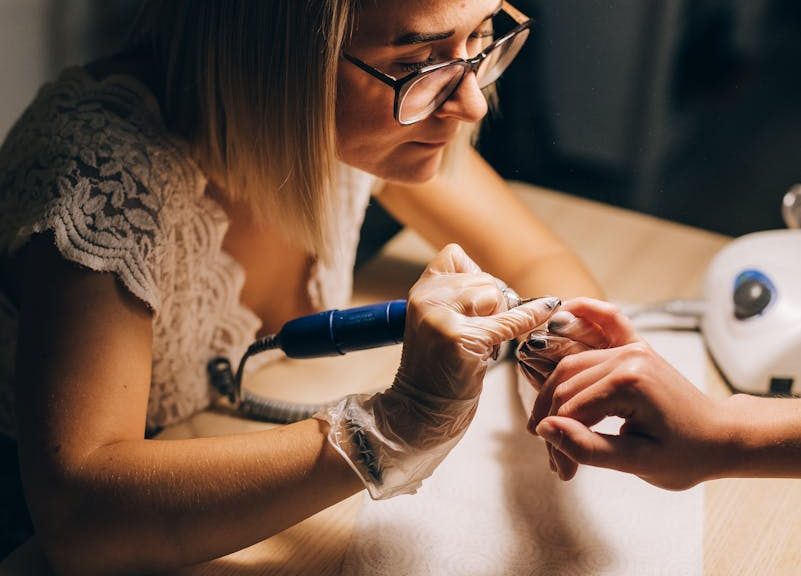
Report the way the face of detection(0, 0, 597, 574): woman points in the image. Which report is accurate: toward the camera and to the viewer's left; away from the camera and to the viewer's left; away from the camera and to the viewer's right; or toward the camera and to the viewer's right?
toward the camera and to the viewer's right

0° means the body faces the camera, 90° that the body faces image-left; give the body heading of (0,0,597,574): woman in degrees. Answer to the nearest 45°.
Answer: approximately 315°
